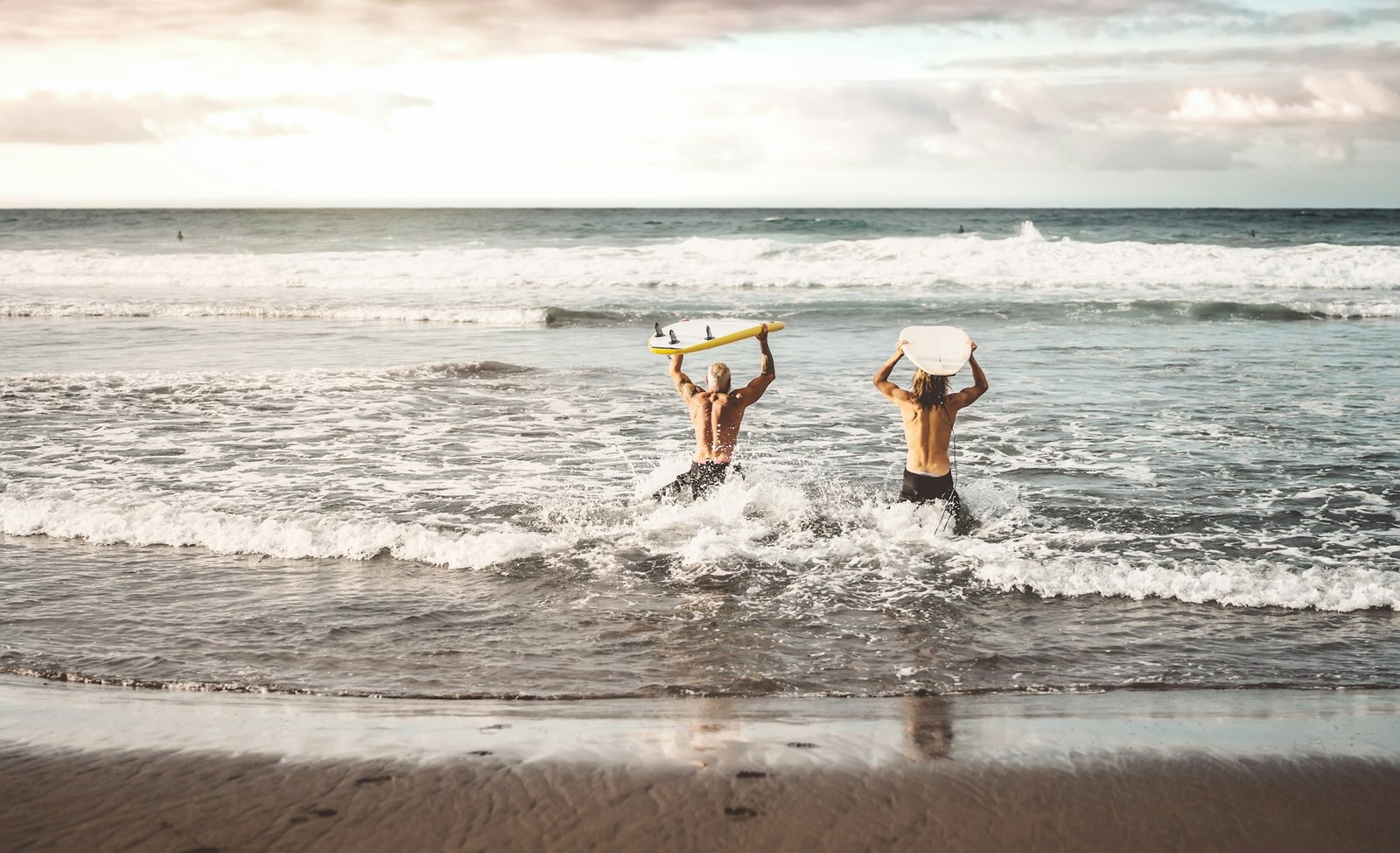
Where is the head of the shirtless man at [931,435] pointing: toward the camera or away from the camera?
away from the camera

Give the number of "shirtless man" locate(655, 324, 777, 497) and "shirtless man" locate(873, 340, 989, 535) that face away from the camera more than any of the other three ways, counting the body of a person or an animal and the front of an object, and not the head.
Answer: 2

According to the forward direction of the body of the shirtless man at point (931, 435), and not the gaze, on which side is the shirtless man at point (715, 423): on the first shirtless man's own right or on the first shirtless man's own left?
on the first shirtless man's own left

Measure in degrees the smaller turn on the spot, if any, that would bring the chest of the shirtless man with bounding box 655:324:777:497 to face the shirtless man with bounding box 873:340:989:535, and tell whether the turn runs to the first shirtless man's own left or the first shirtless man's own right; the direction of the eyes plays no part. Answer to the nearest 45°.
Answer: approximately 135° to the first shirtless man's own right

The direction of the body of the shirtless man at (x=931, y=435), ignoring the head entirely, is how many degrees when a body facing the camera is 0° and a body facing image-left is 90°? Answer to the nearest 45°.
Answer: approximately 180°

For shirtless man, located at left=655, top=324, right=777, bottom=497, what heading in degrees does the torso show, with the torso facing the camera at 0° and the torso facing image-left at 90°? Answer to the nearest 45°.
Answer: approximately 180°
